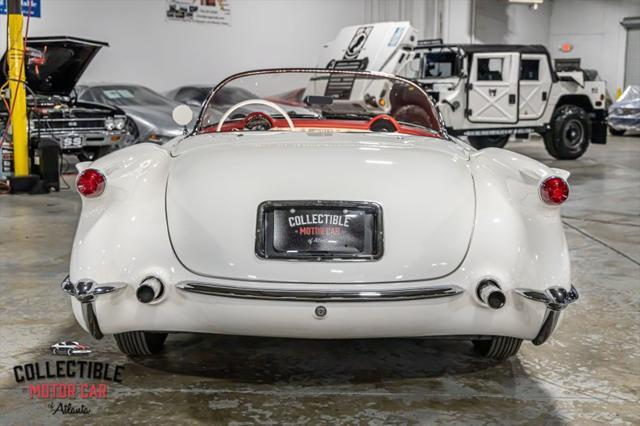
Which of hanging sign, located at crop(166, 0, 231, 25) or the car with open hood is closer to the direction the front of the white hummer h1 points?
the car with open hood

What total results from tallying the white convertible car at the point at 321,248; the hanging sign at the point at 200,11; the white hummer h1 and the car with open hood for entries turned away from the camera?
1

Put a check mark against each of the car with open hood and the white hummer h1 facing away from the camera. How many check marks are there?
0

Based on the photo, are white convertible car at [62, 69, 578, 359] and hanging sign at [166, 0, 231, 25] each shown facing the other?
yes

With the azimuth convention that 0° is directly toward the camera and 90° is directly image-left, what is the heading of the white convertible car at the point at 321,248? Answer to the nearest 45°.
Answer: approximately 180°

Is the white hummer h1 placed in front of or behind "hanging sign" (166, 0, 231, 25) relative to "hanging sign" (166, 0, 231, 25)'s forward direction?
in front

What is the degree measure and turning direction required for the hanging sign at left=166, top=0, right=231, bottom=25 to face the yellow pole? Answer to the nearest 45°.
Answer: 0° — it already faces it

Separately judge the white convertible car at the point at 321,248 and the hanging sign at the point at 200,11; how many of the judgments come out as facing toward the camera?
1

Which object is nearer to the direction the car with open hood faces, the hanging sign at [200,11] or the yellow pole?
the yellow pole

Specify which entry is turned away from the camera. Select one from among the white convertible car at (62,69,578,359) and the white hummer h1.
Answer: the white convertible car

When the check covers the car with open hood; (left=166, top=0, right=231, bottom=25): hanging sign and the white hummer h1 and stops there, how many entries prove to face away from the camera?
0

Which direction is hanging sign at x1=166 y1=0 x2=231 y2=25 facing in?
toward the camera

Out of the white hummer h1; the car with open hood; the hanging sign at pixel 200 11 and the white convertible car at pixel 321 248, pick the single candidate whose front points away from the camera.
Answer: the white convertible car

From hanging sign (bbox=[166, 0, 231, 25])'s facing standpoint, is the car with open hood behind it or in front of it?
in front

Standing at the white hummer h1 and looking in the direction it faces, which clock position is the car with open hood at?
The car with open hood is roughly at 12 o'clock from the white hummer h1.

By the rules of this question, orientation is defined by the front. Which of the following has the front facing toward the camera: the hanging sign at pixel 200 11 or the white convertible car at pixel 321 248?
the hanging sign

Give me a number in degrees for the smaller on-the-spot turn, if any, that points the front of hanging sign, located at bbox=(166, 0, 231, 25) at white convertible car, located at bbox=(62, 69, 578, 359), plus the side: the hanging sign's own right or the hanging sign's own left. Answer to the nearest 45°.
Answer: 0° — it already faces it

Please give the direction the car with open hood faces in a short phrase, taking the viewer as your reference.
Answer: facing the viewer and to the right of the viewer

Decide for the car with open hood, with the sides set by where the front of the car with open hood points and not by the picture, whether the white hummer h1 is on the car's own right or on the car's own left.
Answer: on the car's own left

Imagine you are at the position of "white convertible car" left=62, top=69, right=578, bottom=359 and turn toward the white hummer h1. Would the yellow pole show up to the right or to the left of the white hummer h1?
left

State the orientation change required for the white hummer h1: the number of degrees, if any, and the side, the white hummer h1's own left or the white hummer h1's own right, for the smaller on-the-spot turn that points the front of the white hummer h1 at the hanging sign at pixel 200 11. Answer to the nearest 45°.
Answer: approximately 90° to the white hummer h1's own right

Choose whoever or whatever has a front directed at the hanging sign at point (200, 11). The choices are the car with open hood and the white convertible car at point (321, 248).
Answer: the white convertible car

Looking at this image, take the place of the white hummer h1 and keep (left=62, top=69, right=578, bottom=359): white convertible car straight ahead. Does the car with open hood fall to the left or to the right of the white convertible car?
right
